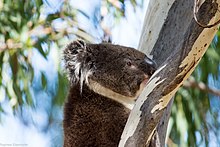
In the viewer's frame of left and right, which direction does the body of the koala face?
facing to the right of the viewer

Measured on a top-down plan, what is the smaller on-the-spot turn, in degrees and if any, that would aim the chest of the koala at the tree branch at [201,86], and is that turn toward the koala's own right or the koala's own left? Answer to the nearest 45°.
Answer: approximately 45° to the koala's own left

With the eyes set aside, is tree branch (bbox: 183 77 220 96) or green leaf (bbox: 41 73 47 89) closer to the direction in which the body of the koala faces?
the tree branch
